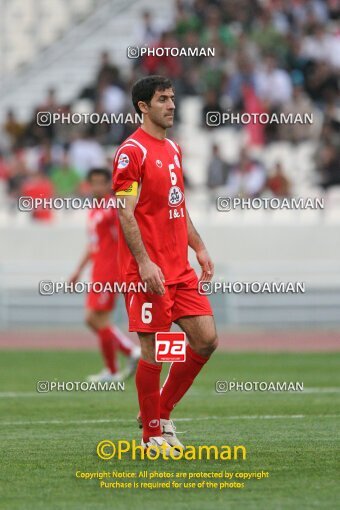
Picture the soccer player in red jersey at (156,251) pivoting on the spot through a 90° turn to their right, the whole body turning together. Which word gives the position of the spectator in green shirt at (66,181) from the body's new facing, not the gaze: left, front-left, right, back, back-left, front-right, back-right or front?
back-right

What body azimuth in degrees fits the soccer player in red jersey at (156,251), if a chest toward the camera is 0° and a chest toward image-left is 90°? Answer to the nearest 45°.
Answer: approximately 315°

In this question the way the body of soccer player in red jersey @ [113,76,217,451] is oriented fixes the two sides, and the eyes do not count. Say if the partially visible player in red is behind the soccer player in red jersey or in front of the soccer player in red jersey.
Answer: behind
